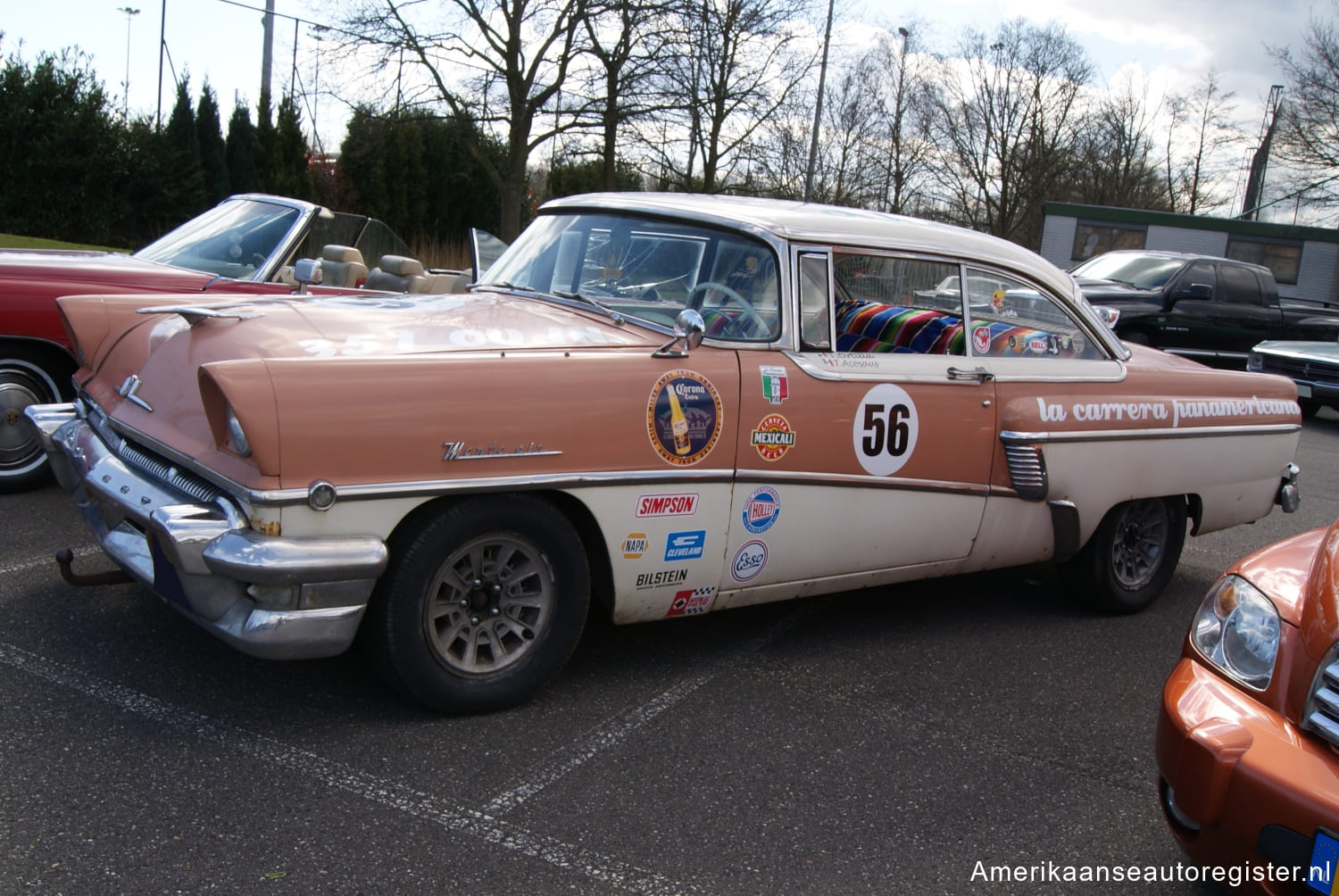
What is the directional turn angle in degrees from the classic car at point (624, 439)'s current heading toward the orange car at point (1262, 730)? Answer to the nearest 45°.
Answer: approximately 90° to its left

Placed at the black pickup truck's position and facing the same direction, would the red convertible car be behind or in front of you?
in front

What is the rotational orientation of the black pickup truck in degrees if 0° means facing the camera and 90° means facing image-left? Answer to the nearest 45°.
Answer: approximately 45°

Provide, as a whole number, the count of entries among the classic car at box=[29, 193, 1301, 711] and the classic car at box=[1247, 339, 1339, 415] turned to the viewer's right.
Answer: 0

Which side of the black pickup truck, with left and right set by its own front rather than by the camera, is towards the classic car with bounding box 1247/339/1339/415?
left

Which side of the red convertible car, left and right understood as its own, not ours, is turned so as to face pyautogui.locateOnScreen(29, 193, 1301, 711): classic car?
left

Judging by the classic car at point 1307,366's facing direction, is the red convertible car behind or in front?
in front

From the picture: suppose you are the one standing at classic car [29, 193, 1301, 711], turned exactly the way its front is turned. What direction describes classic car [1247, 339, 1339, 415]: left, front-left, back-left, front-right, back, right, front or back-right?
back

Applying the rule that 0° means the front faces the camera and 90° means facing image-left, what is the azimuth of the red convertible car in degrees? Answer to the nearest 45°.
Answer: approximately 45°

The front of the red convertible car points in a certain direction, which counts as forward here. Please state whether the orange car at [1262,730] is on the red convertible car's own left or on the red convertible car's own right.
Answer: on the red convertible car's own left
